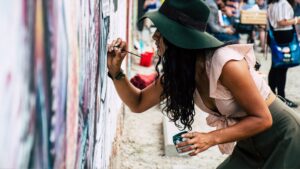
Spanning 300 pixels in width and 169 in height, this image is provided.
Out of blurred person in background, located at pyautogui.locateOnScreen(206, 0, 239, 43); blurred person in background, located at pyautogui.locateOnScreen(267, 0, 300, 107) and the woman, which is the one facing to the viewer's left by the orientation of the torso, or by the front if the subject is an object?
the woman

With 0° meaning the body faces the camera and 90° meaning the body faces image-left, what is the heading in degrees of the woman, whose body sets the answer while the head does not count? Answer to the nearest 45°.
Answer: approximately 90°

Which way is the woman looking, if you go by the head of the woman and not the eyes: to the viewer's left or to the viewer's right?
to the viewer's left
